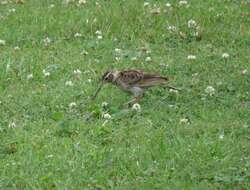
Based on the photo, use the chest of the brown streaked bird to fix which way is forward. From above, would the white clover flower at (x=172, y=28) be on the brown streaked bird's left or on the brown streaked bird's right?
on the brown streaked bird's right

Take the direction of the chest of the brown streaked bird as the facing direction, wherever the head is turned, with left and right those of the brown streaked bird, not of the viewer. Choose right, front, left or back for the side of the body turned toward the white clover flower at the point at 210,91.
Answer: back

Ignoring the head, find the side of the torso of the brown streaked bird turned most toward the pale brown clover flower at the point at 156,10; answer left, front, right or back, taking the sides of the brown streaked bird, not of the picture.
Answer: right

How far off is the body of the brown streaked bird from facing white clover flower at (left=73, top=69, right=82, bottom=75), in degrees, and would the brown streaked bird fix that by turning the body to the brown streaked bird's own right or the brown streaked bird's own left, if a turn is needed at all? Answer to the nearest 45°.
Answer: approximately 45° to the brown streaked bird's own right

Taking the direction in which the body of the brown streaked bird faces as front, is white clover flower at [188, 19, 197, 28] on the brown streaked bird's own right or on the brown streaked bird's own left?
on the brown streaked bird's own right

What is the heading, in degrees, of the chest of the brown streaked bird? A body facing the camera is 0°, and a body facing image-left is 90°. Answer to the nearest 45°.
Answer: approximately 90°

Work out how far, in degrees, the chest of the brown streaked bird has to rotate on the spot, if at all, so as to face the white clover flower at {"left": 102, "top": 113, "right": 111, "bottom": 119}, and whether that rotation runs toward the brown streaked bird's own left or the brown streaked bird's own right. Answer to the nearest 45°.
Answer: approximately 45° to the brown streaked bird's own left

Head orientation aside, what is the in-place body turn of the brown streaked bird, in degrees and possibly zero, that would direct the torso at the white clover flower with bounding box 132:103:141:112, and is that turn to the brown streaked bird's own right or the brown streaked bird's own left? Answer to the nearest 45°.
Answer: approximately 90° to the brown streaked bird's own left
